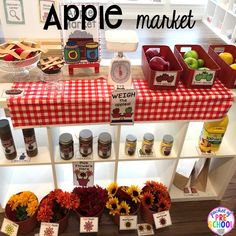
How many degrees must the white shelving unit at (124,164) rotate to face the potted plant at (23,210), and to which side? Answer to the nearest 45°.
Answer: approximately 45° to its right

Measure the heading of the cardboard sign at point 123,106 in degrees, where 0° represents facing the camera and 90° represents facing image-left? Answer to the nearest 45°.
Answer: approximately 0°

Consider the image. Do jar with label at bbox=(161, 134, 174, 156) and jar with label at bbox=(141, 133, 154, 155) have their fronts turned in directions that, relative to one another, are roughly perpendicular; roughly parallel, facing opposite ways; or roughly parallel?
roughly parallel

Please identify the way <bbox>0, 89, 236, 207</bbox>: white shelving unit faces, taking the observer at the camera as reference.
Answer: facing the viewer

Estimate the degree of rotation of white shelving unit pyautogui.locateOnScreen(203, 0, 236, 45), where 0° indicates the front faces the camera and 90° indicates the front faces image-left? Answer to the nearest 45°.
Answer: approximately 45°

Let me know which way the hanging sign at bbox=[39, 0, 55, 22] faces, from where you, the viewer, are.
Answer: facing the viewer

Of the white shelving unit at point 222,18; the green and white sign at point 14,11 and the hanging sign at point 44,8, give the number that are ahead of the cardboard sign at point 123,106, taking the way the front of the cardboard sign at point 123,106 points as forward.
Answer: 0

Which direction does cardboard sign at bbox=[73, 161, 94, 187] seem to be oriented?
toward the camera

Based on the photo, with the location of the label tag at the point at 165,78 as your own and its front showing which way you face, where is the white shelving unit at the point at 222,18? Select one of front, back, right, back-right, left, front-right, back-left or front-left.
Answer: back

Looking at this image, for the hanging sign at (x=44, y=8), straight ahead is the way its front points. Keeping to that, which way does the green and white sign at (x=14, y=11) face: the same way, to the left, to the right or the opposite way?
the same way

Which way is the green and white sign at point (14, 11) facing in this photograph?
toward the camera

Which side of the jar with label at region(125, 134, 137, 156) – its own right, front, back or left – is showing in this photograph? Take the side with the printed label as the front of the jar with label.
front
